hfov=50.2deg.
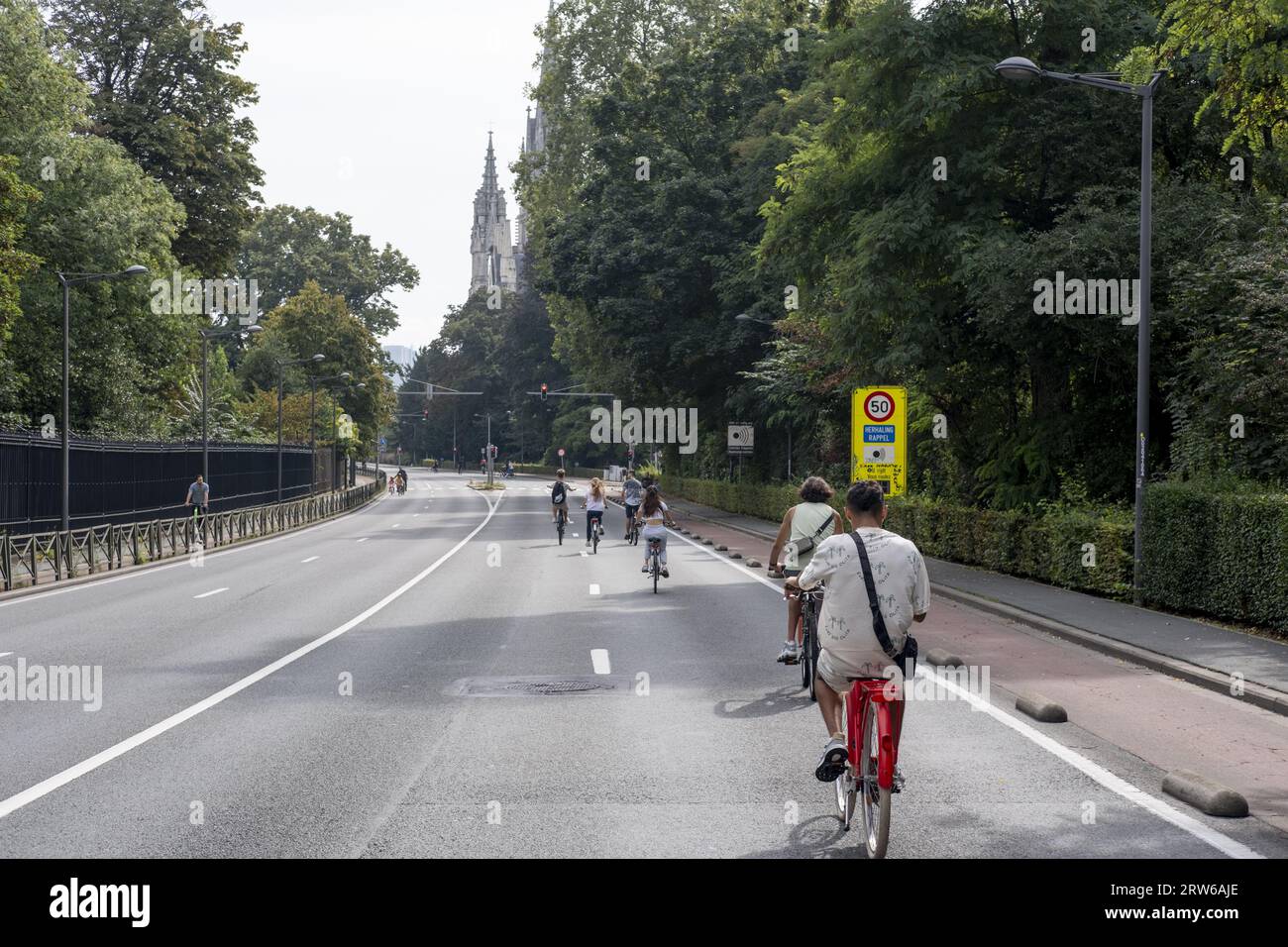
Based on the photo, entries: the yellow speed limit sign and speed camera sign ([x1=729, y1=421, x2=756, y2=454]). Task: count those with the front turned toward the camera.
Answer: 2

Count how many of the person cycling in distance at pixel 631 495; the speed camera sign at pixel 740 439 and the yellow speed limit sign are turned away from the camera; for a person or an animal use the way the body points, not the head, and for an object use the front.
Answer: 1

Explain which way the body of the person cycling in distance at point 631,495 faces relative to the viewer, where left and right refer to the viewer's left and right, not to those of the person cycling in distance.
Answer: facing away from the viewer

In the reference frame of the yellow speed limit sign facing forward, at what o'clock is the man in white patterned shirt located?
The man in white patterned shirt is roughly at 12 o'clock from the yellow speed limit sign.

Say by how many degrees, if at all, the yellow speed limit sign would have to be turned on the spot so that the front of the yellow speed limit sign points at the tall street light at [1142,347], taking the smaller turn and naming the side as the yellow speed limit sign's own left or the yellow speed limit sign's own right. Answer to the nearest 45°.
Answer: approximately 45° to the yellow speed limit sign's own left

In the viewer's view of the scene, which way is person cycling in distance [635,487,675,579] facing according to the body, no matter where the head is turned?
away from the camera

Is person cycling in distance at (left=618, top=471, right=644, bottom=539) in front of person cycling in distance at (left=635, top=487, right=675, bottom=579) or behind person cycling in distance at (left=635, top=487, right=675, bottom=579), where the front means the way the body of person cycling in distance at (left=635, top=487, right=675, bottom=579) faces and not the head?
in front

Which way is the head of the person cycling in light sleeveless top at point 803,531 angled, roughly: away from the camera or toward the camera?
away from the camera

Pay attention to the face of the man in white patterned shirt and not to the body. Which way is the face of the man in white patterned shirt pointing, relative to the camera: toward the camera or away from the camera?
away from the camera

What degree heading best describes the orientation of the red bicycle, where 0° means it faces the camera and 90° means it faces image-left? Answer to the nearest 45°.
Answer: approximately 180°

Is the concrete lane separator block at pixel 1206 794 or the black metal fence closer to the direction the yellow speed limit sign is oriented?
the concrete lane separator block

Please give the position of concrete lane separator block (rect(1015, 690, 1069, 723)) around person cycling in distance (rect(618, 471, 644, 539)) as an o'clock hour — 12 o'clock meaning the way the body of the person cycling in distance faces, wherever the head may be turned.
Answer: The concrete lane separator block is roughly at 6 o'clock from the person cycling in distance.

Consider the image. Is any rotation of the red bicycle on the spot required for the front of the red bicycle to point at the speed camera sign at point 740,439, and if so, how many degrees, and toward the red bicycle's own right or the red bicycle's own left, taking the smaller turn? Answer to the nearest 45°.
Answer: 0° — it already faces it

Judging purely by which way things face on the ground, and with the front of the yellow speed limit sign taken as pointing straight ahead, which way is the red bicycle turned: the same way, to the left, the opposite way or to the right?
the opposite way

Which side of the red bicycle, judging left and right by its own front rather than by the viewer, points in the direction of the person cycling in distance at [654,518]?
front
